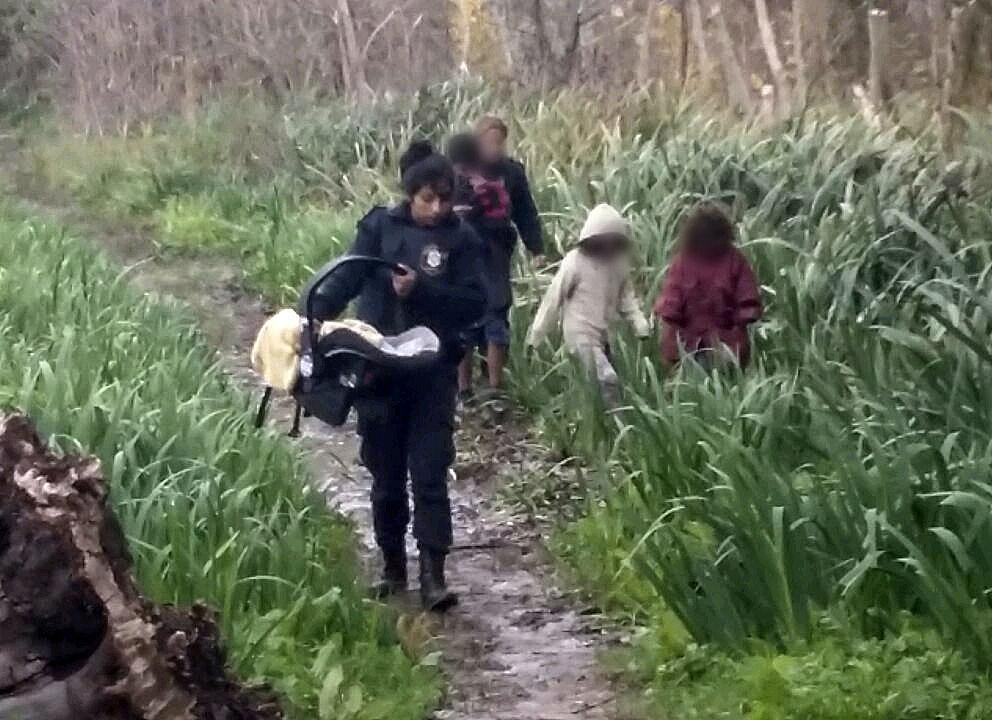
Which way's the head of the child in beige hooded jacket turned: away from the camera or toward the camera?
toward the camera

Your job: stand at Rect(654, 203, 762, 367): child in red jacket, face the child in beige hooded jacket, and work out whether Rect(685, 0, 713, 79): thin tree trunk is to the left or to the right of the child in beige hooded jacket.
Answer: right

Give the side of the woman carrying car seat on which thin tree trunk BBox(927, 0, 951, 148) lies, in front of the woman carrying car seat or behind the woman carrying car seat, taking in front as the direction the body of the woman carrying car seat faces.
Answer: behind

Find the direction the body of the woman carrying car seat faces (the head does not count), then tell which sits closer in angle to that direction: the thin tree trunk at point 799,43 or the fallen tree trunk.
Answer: the fallen tree trunk

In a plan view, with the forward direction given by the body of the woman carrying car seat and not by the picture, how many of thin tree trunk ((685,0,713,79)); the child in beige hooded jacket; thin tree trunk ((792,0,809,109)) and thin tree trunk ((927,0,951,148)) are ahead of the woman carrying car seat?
0

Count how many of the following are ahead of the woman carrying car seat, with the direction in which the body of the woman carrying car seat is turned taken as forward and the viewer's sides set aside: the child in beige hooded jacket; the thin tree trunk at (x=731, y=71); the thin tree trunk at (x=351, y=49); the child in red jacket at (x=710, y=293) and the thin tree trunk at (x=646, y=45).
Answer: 0

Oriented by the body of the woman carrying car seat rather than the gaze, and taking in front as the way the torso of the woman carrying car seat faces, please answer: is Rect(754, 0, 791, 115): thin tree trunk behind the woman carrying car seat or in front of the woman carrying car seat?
behind

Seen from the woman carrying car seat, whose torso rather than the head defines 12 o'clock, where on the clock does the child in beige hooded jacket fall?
The child in beige hooded jacket is roughly at 7 o'clock from the woman carrying car seat.

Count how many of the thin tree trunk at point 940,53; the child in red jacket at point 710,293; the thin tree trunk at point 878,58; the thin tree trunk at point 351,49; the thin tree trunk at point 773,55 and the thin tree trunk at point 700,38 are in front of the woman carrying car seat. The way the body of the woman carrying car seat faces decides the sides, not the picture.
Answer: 0

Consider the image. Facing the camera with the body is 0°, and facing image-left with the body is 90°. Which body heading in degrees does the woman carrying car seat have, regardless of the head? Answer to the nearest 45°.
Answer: approximately 0°

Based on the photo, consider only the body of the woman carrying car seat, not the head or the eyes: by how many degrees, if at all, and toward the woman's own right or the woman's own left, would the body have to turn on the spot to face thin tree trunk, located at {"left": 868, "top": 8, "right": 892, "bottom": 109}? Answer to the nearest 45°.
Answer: approximately 135° to the woman's own left

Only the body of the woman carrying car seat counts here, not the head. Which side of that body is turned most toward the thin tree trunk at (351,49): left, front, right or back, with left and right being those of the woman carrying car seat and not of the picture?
back

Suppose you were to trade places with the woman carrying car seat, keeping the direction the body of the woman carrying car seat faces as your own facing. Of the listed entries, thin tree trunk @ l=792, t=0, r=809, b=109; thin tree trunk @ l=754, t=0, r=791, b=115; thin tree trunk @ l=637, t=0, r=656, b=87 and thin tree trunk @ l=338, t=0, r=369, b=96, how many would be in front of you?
0

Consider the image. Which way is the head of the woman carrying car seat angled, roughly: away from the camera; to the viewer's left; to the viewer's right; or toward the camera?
toward the camera

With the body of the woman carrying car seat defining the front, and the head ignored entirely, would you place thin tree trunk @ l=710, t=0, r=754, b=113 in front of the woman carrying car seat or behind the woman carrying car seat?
behind

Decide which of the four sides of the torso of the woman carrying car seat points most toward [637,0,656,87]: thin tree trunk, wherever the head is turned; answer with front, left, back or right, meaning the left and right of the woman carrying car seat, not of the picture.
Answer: back
